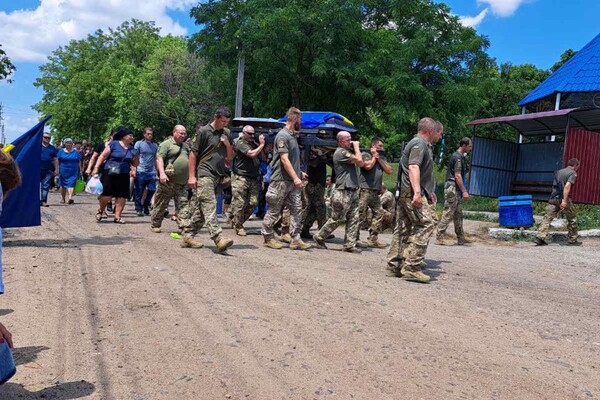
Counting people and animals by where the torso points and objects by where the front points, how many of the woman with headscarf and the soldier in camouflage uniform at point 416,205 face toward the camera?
1

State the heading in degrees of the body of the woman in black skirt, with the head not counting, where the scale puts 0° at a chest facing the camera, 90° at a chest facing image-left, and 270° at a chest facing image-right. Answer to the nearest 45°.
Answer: approximately 315°

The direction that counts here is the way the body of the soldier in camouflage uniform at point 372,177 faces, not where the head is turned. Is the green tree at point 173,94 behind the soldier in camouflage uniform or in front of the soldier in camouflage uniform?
behind
